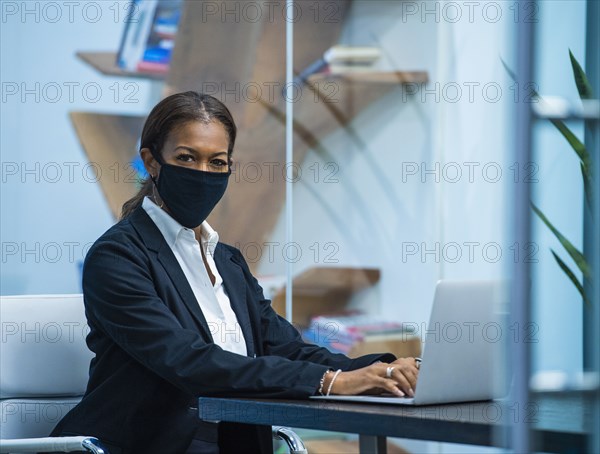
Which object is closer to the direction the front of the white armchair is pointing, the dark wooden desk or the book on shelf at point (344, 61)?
the dark wooden desk

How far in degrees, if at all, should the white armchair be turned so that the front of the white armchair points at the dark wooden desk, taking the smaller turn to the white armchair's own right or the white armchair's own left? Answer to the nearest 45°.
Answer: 0° — it already faces it

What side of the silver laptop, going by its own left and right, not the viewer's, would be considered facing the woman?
front

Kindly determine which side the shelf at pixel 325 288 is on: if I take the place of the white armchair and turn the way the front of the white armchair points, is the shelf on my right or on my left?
on my left

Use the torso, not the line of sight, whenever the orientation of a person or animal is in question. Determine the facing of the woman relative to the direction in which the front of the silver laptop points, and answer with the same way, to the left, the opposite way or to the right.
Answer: the opposite way

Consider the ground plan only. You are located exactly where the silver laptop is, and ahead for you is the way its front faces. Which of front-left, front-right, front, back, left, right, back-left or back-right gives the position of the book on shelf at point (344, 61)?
front-right

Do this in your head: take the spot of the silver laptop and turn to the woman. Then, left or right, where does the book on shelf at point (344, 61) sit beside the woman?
right

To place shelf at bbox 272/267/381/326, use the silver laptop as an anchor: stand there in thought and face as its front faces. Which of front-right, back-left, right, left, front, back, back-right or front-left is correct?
front-right

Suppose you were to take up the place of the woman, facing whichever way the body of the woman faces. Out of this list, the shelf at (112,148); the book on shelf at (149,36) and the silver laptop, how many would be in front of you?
1

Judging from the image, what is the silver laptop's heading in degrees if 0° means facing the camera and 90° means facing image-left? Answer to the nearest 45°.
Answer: approximately 135°

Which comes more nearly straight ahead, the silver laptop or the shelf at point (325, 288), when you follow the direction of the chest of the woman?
the silver laptop

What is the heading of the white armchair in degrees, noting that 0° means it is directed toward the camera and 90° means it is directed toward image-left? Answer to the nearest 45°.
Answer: approximately 315°

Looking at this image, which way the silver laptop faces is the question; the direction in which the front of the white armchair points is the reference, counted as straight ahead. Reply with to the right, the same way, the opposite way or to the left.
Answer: the opposite way

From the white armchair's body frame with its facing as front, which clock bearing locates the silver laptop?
The silver laptop is roughly at 12 o'clock from the white armchair.

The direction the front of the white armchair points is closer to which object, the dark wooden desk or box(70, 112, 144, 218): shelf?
the dark wooden desk
